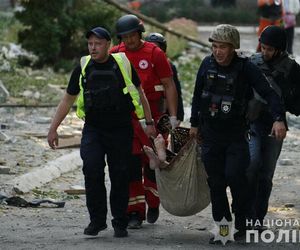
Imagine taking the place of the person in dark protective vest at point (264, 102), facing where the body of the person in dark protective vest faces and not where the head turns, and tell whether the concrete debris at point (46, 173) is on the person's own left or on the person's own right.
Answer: on the person's own right

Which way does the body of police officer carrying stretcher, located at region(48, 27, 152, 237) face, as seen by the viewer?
toward the camera

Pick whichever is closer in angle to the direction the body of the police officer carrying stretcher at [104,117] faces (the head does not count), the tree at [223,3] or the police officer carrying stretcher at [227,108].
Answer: the police officer carrying stretcher

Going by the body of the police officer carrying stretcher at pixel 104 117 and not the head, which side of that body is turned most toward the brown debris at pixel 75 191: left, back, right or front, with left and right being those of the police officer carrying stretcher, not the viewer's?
back

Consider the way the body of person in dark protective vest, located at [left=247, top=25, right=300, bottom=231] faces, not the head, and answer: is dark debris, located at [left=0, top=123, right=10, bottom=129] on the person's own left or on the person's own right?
on the person's own right

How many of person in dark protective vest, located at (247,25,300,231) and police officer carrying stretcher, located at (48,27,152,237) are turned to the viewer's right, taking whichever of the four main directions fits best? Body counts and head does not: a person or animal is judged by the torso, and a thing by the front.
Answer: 0

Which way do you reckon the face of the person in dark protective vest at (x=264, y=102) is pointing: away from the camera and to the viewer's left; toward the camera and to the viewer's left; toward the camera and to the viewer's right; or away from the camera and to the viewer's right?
toward the camera and to the viewer's left

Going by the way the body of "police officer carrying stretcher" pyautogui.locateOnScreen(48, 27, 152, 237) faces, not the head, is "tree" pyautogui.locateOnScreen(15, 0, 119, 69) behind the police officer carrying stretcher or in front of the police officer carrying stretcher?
behind

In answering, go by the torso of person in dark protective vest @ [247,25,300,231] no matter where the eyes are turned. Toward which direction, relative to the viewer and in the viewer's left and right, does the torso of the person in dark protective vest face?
facing the viewer and to the left of the viewer

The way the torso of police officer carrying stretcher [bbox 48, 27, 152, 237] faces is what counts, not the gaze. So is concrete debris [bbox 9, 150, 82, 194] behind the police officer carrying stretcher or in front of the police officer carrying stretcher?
behind

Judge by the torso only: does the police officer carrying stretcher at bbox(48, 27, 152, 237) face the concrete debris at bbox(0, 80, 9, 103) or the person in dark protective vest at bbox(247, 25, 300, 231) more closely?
the person in dark protective vest

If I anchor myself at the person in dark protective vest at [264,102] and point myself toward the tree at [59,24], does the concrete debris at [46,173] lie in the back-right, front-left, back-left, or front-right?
front-left
